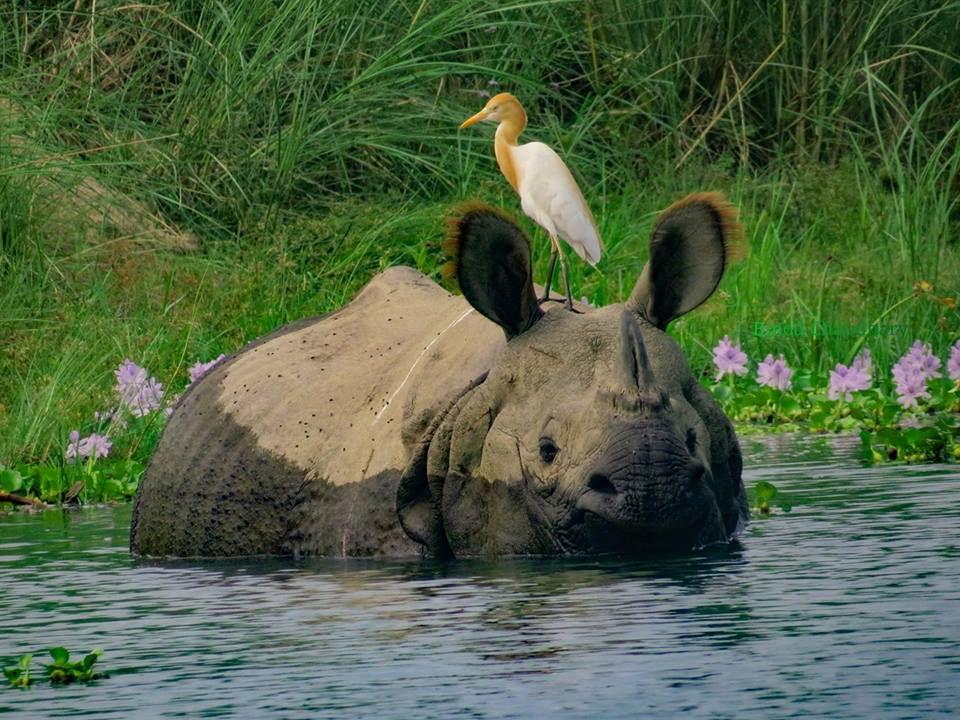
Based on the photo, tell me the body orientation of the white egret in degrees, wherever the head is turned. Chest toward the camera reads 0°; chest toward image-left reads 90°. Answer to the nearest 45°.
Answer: approximately 90°

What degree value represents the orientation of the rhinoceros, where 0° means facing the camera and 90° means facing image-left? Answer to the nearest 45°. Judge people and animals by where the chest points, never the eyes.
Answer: approximately 315°

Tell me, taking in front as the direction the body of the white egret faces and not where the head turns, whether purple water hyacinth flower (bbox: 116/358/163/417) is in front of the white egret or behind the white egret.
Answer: in front

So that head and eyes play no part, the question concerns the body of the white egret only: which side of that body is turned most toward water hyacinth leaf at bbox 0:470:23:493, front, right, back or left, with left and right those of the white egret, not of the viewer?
front

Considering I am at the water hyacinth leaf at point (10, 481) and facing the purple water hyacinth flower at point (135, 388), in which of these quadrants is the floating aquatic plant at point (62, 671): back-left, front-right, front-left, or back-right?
back-right

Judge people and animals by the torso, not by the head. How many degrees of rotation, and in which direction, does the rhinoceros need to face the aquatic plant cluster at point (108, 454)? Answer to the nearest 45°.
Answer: approximately 180°

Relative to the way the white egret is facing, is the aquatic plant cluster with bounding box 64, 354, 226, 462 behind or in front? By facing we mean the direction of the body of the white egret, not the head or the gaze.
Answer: in front
